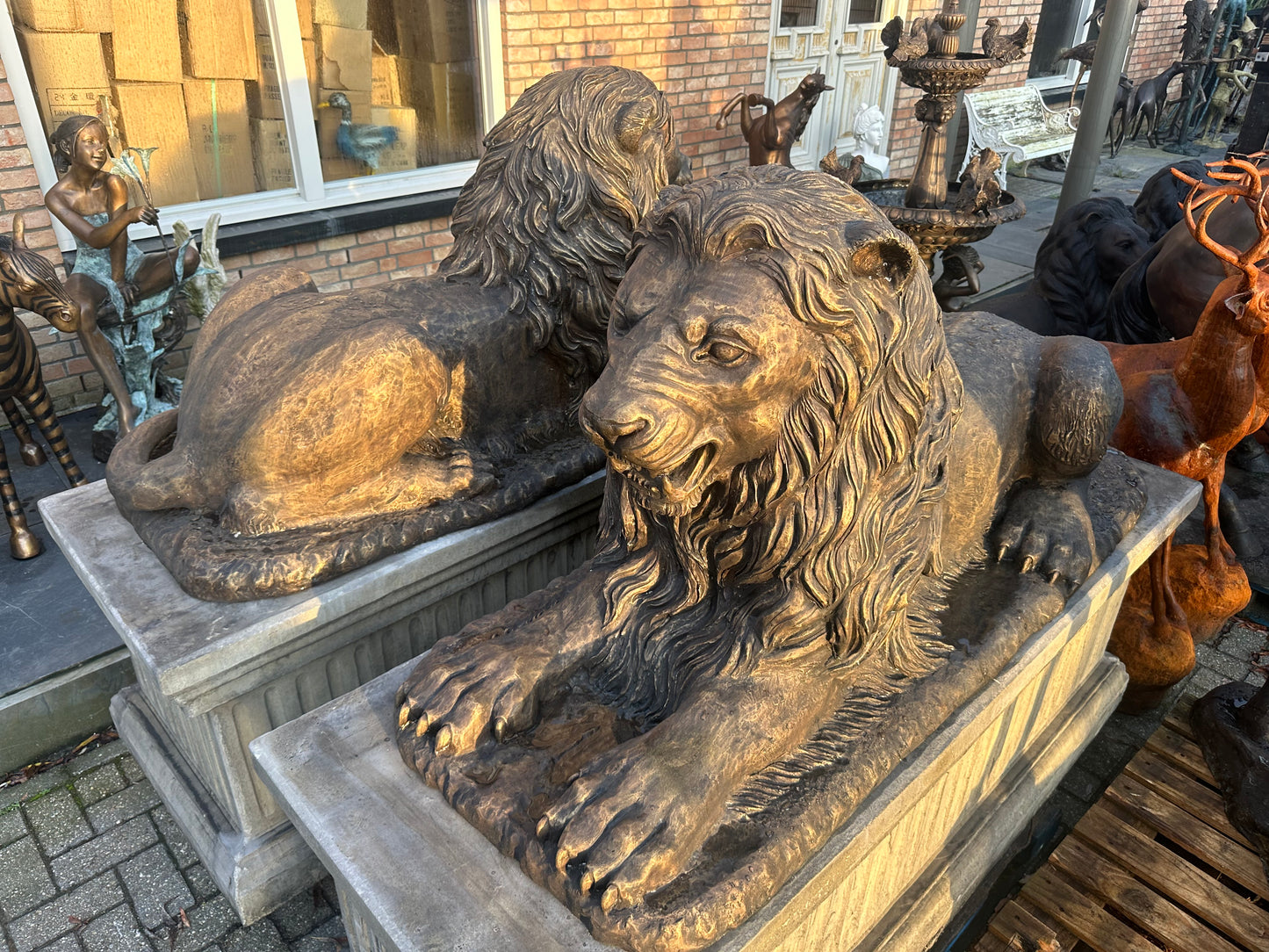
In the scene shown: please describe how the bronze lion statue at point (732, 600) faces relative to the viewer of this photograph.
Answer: facing the viewer and to the left of the viewer

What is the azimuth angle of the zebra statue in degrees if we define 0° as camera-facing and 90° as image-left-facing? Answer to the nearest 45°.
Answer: approximately 315°

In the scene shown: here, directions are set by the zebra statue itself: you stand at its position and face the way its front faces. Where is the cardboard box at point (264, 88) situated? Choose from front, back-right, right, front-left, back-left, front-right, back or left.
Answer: left

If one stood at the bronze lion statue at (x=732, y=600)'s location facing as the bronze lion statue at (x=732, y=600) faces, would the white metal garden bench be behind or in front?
behind

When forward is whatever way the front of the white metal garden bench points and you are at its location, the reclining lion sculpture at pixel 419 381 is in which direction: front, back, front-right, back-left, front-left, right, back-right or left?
front-right

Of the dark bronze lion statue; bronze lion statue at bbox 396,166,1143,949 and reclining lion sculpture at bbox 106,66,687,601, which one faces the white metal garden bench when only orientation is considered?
the reclining lion sculpture

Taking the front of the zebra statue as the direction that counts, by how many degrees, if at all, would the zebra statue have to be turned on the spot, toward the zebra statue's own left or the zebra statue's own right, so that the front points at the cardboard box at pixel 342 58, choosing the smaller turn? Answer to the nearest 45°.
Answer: approximately 90° to the zebra statue's own left

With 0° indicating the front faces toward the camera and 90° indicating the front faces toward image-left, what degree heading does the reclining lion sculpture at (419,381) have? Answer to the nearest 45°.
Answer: approximately 225°

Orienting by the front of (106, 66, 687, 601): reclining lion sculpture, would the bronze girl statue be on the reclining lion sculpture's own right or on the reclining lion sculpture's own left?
on the reclining lion sculpture's own left

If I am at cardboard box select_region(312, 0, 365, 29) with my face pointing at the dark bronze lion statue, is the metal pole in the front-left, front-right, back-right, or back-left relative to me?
front-left

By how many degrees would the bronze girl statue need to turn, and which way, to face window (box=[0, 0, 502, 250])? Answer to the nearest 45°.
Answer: approximately 90° to its left
